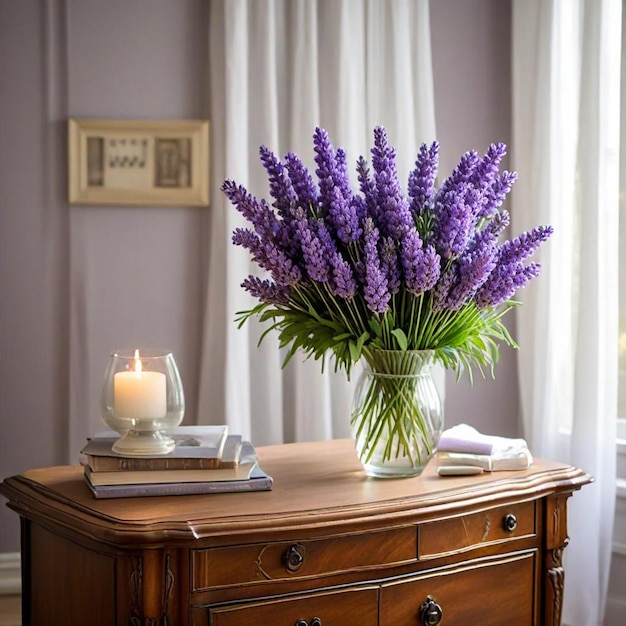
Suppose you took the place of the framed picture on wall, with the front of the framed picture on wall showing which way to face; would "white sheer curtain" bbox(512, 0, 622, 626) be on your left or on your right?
on your left

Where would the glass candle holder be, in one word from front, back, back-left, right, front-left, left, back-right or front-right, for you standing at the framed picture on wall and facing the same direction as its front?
front

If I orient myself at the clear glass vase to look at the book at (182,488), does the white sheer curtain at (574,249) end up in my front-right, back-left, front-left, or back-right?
back-right

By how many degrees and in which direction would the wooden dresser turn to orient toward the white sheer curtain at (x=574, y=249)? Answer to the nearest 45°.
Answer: approximately 90° to its left

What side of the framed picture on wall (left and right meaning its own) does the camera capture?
front

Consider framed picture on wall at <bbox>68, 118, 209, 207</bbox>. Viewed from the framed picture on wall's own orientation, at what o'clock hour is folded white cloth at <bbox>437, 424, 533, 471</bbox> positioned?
The folded white cloth is roughly at 11 o'clock from the framed picture on wall.

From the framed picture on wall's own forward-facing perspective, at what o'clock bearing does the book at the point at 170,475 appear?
The book is roughly at 12 o'clock from the framed picture on wall.

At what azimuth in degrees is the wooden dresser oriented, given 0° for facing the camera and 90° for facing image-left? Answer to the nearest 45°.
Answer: approximately 315°

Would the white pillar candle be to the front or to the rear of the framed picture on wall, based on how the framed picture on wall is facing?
to the front

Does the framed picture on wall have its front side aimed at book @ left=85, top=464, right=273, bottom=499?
yes

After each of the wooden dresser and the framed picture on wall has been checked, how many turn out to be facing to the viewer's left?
0
